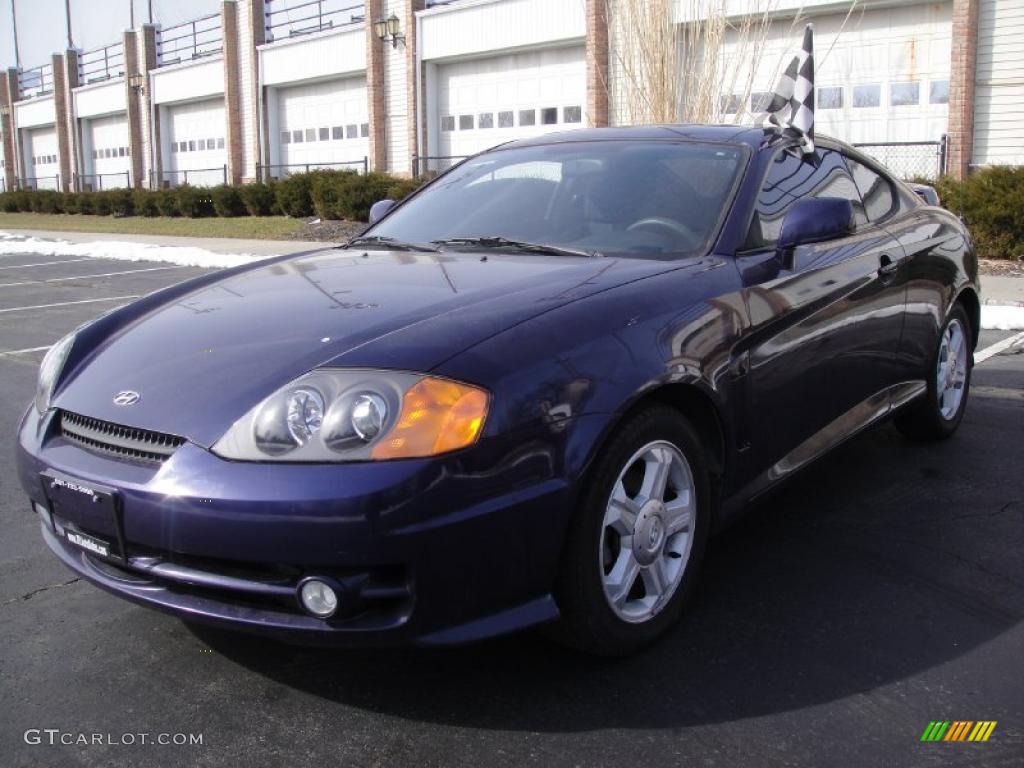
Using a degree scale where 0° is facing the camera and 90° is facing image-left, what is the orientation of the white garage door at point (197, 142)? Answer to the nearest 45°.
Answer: approximately 45°

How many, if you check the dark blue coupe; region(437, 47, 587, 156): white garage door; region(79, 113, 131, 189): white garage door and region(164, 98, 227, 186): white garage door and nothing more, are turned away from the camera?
0

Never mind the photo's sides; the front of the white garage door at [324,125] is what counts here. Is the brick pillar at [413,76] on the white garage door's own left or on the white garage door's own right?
on the white garage door's own left

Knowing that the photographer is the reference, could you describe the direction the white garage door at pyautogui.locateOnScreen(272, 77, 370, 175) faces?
facing the viewer and to the left of the viewer

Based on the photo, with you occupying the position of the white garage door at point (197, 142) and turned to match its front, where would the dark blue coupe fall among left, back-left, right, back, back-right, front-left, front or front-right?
front-left

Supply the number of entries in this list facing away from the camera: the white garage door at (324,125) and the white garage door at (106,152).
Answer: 0

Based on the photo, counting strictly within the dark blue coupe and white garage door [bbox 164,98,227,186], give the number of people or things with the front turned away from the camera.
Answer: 0

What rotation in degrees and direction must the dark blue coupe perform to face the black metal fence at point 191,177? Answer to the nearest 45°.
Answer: approximately 135° to its right

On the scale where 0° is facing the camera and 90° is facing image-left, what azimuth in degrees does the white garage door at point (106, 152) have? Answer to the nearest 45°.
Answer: approximately 45°

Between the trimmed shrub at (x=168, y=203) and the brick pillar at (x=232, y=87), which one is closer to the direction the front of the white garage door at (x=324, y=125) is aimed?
the trimmed shrub

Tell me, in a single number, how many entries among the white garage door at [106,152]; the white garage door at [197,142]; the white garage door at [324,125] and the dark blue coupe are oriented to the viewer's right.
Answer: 0

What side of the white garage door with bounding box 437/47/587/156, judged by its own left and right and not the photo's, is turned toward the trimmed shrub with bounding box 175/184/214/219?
right

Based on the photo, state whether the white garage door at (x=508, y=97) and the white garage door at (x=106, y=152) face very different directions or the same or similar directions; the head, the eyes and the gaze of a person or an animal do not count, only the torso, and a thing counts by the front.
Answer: same or similar directions

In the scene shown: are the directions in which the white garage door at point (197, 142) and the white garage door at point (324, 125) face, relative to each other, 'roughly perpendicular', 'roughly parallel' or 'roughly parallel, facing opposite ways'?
roughly parallel
